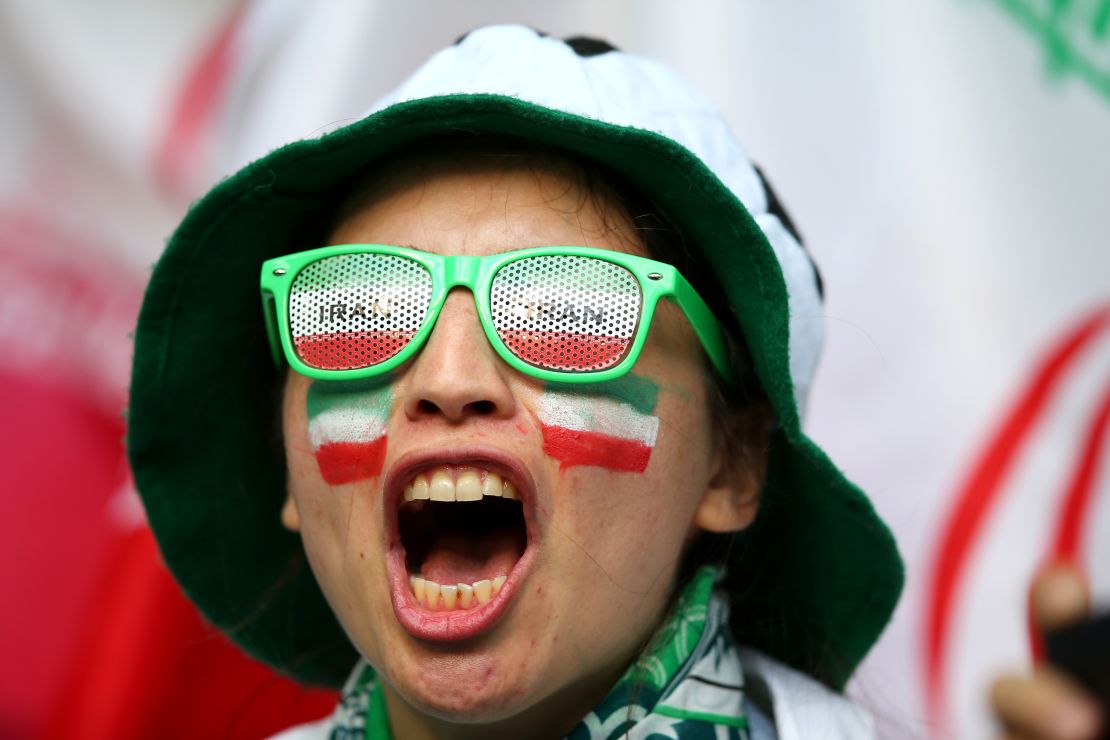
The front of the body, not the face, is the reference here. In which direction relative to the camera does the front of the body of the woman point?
toward the camera
